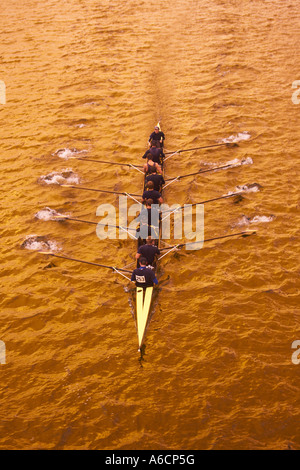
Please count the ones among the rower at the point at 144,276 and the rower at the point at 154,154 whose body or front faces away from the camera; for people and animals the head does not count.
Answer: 2

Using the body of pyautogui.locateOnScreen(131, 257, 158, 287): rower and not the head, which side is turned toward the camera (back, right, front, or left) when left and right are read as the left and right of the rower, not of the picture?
back

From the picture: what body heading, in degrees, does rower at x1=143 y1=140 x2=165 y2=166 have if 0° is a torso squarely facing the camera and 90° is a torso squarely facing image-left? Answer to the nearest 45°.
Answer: approximately 180°

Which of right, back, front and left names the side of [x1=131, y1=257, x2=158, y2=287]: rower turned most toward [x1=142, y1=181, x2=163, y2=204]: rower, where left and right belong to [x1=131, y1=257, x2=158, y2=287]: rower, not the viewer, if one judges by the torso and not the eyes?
front

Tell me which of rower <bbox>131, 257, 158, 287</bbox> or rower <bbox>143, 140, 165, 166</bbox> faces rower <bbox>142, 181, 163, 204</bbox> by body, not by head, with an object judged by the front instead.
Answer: rower <bbox>131, 257, 158, 287</bbox>

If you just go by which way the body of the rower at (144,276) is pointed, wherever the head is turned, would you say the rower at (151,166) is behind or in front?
in front

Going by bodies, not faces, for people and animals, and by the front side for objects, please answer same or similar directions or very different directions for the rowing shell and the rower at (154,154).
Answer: very different directions

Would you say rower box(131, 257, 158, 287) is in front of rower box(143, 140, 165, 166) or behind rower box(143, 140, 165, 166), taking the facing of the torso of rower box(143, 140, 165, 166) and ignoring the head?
behind

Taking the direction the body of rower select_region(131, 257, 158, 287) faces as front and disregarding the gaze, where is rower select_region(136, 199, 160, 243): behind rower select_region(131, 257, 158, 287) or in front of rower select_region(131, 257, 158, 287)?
in front
